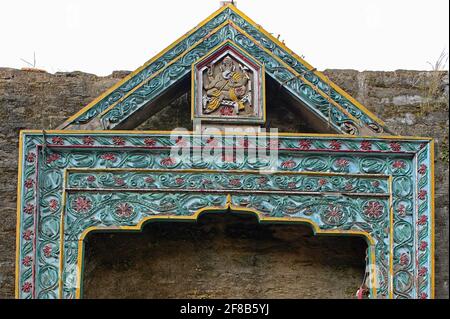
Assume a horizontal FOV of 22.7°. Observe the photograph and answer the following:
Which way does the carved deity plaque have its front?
toward the camera
